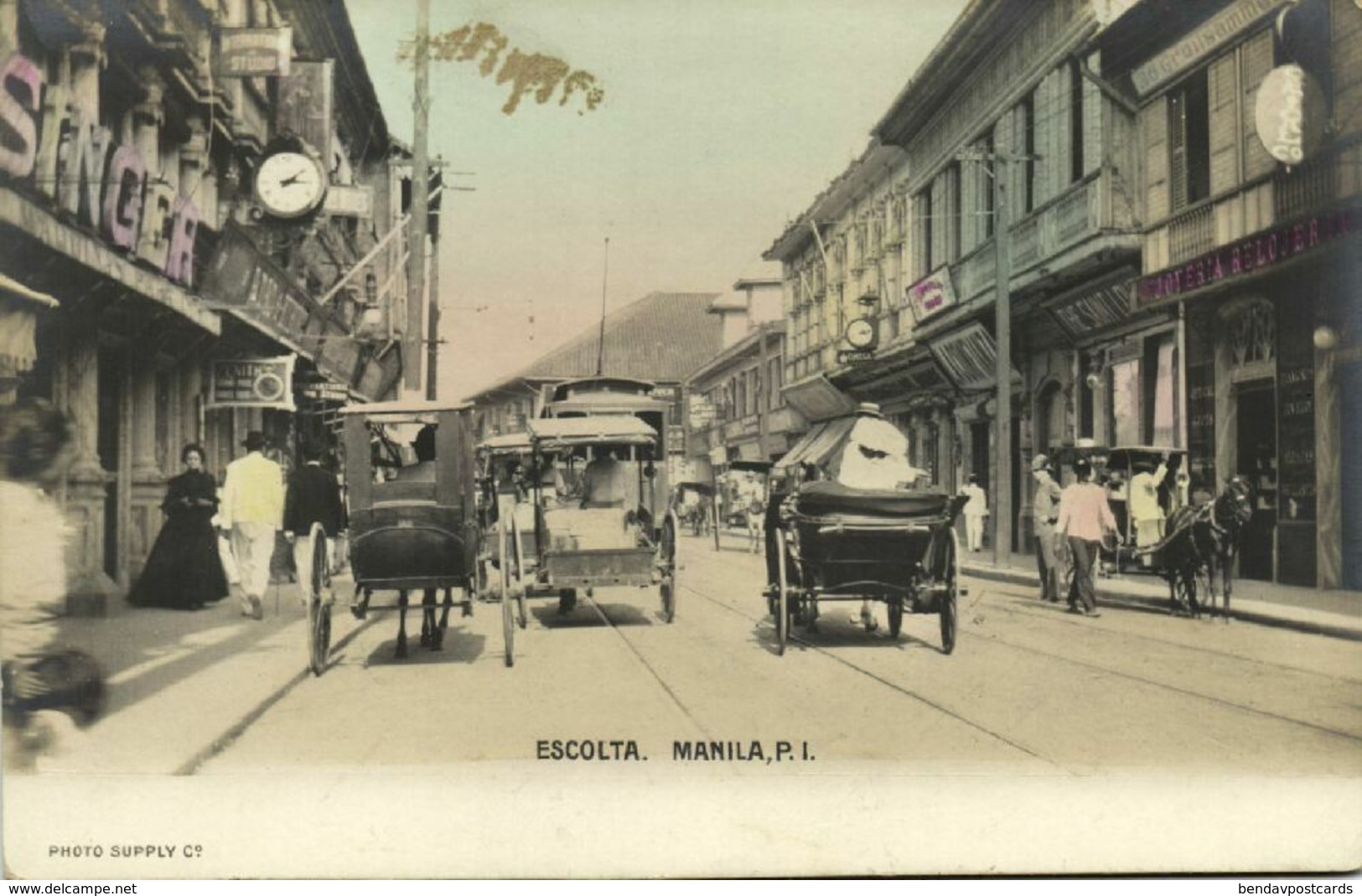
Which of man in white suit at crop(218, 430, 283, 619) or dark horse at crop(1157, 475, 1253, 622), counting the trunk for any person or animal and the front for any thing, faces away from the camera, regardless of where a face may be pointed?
the man in white suit

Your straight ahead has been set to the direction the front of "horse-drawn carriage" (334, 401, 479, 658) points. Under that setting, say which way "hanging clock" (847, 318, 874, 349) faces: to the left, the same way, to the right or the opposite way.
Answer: the opposite way

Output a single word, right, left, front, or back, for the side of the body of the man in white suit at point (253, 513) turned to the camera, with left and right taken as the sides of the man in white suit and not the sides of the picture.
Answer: back

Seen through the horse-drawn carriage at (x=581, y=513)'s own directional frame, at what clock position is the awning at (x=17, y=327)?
The awning is roughly at 7 o'clock from the horse-drawn carriage.

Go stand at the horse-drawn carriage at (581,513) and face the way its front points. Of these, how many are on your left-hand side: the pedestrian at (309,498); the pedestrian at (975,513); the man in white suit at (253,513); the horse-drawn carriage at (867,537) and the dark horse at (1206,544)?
2

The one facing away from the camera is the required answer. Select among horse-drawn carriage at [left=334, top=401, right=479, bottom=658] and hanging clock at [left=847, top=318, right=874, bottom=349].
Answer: the horse-drawn carriage

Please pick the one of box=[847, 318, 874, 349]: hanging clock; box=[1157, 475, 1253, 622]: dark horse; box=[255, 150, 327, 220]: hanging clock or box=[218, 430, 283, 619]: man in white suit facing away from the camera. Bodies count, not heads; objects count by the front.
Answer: the man in white suit

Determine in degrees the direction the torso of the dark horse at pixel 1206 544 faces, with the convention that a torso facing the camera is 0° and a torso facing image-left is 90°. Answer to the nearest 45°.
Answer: approximately 315°

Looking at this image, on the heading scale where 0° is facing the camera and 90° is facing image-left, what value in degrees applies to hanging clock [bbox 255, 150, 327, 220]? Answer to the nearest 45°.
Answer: approximately 0°

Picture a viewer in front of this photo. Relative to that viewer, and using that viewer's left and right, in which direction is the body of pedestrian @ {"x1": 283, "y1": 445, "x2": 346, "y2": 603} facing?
facing away from the viewer

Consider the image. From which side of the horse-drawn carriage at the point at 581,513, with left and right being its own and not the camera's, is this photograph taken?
back

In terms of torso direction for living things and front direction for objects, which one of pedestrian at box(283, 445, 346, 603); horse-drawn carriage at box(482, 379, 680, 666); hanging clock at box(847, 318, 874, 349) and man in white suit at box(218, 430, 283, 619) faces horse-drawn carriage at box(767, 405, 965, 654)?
the hanging clock
